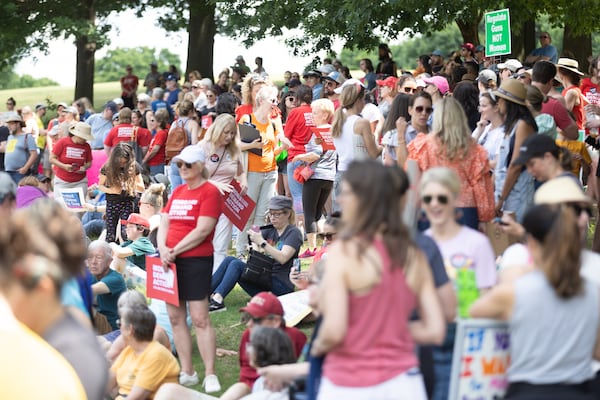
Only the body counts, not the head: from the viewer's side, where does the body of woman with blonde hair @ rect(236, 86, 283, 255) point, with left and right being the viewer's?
facing the viewer and to the right of the viewer

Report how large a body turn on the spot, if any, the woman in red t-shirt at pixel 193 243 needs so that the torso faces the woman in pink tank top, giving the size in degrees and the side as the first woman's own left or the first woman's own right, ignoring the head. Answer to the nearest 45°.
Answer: approximately 45° to the first woman's own left

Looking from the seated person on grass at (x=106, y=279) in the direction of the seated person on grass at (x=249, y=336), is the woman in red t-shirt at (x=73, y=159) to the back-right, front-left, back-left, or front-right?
back-left

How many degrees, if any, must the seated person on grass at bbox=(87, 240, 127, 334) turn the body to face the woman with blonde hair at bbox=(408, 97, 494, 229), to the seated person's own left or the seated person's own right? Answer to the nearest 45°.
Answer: approximately 90° to the seated person's own left
